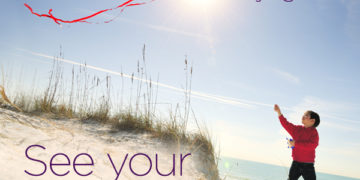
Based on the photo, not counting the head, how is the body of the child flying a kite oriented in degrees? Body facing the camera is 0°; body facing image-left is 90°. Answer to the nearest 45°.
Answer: approximately 45°
